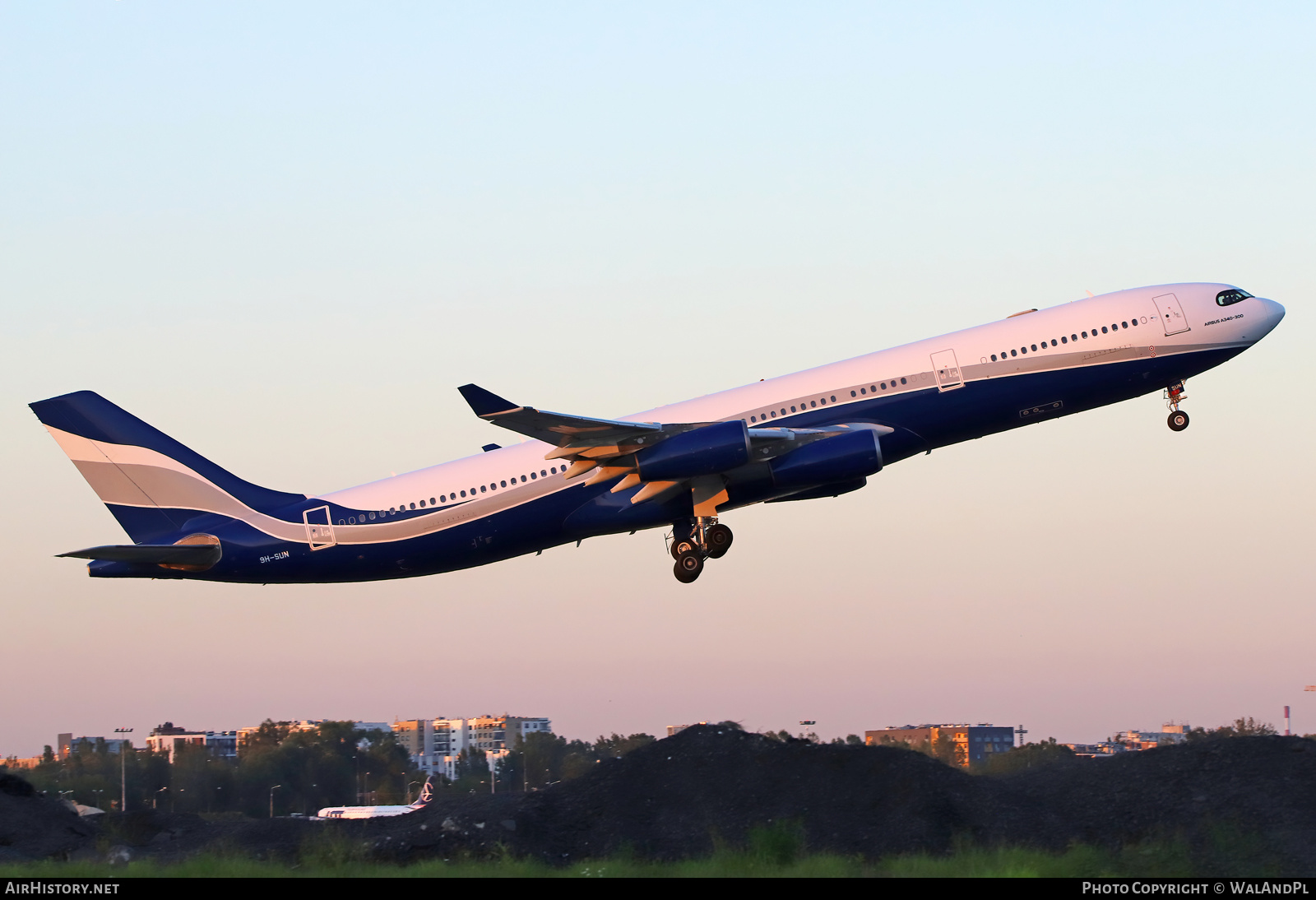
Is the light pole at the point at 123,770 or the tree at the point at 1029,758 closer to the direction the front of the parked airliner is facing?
the light pole

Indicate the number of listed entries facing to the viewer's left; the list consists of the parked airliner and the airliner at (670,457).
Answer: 1

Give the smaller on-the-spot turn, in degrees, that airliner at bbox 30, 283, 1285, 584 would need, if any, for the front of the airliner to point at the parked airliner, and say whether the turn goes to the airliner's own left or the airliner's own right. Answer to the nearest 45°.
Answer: approximately 135° to the airliner's own left

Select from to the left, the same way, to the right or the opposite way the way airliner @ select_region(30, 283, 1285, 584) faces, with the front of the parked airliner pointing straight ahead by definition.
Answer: the opposite way

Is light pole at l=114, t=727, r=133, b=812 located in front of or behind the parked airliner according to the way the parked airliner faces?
in front

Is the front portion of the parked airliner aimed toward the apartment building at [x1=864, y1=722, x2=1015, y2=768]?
no

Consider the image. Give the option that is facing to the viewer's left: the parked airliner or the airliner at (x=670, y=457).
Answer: the parked airliner

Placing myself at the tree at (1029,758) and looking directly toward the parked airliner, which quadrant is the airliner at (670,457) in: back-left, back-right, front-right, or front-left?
front-left

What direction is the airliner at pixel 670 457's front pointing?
to the viewer's right

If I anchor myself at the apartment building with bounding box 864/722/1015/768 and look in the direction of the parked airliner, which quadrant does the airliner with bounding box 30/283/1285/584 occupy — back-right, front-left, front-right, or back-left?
front-left

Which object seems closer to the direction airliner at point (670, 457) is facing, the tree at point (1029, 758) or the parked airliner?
the tree

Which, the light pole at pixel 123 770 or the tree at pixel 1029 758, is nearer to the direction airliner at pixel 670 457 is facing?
the tree

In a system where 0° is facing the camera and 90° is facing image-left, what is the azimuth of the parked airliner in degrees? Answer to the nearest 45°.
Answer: approximately 90°

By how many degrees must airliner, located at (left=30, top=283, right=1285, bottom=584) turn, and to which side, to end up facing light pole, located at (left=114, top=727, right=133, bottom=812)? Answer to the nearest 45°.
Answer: approximately 135° to its left

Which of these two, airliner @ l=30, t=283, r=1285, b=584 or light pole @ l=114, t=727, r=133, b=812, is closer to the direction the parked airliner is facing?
the light pole

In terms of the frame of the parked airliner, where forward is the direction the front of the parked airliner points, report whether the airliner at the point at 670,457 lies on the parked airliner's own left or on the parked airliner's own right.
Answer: on the parked airliner's own left
